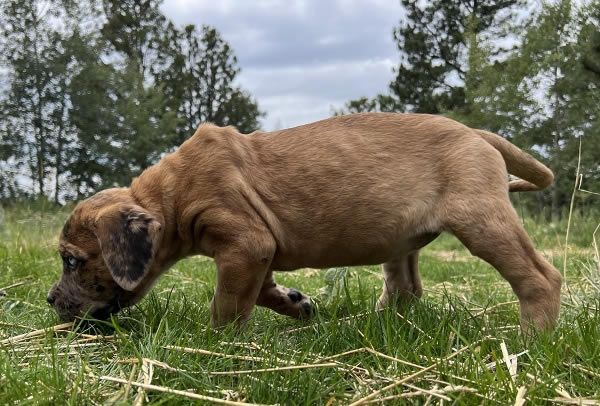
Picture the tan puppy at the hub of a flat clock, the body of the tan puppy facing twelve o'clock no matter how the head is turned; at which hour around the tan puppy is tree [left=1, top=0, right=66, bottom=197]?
The tree is roughly at 2 o'clock from the tan puppy.

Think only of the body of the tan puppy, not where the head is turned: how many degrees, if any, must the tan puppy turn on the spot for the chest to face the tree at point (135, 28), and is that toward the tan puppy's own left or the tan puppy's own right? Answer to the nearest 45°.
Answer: approximately 90° to the tan puppy's own right

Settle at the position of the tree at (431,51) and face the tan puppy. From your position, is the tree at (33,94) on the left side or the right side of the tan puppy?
right

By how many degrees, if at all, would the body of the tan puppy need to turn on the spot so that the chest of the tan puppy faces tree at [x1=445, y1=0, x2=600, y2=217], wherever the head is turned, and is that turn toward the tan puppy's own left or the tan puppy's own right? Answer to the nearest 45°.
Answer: approximately 135° to the tan puppy's own right

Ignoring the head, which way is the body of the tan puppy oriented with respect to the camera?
to the viewer's left
